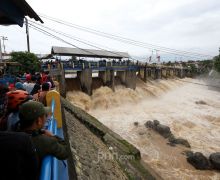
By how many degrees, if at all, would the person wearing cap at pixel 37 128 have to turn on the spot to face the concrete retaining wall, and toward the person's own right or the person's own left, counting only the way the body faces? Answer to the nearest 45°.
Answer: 0° — they already face it

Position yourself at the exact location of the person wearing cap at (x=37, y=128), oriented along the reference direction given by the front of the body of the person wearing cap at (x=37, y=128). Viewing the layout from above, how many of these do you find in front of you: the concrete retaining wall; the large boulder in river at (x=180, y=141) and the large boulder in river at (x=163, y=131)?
3

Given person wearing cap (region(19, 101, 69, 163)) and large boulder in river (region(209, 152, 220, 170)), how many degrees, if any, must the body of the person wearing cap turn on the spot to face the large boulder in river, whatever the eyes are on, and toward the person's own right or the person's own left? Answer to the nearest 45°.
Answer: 0° — they already face it

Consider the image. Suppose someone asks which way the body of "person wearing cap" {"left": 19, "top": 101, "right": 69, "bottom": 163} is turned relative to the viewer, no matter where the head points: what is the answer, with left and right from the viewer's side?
facing away from the viewer and to the right of the viewer

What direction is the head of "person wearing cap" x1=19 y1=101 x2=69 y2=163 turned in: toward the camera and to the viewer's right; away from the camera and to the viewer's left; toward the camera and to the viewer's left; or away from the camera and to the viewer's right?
away from the camera and to the viewer's right

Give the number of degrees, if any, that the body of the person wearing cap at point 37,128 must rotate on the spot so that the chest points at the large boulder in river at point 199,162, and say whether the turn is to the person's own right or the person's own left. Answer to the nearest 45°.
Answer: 0° — they already face it

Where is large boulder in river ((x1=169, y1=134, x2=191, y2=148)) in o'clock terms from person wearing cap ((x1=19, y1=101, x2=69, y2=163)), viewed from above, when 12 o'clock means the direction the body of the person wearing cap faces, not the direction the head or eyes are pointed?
The large boulder in river is roughly at 12 o'clock from the person wearing cap.
